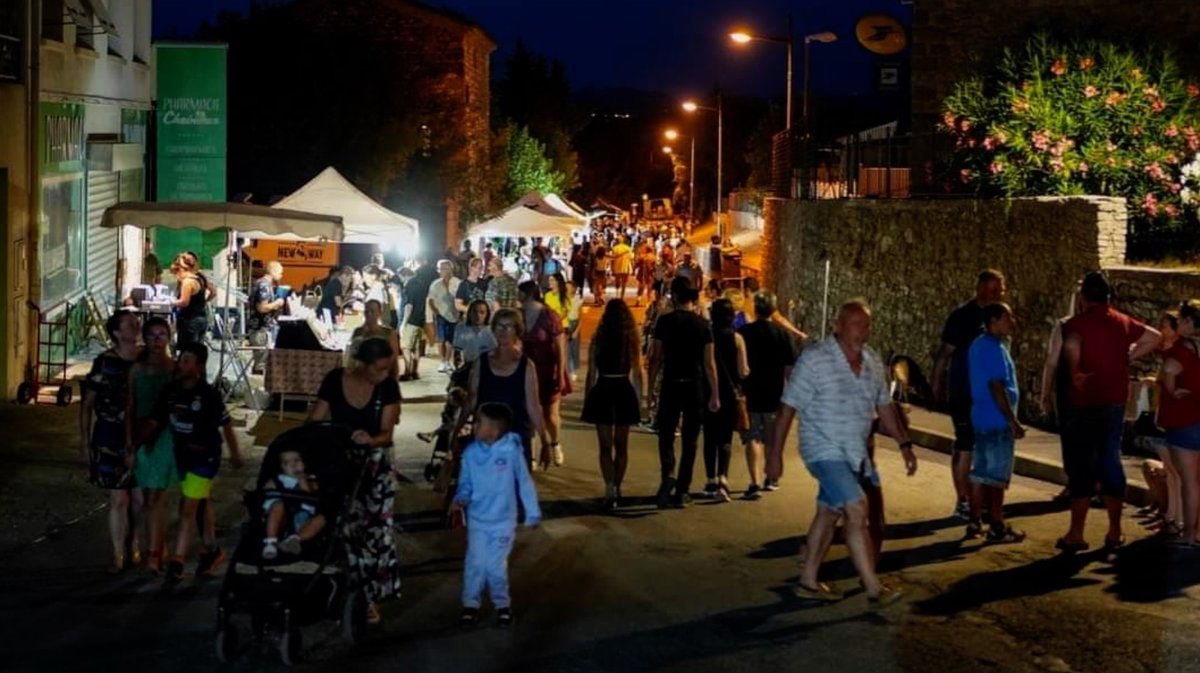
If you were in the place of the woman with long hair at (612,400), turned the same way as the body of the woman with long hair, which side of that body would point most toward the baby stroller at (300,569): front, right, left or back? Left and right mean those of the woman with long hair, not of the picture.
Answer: back

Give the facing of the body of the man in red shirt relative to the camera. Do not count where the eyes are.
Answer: away from the camera

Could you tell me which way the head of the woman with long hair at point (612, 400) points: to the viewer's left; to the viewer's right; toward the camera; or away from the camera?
away from the camera

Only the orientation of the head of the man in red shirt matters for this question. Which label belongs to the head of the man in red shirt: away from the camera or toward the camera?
away from the camera

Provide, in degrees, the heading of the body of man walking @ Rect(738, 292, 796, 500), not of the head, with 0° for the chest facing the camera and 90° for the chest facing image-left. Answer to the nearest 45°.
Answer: approximately 180°

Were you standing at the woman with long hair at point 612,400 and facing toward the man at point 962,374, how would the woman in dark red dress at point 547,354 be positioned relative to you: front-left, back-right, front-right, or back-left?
back-left

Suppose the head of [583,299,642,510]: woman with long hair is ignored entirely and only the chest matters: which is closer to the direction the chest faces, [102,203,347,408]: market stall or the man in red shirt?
the market stall

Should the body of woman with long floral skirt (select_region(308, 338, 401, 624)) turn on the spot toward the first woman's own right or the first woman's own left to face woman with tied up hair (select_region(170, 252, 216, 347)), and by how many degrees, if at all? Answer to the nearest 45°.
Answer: approximately 180°

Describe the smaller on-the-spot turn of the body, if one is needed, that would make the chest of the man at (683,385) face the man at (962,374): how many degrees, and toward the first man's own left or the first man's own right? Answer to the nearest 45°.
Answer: approximately 90° to the first man's own right
